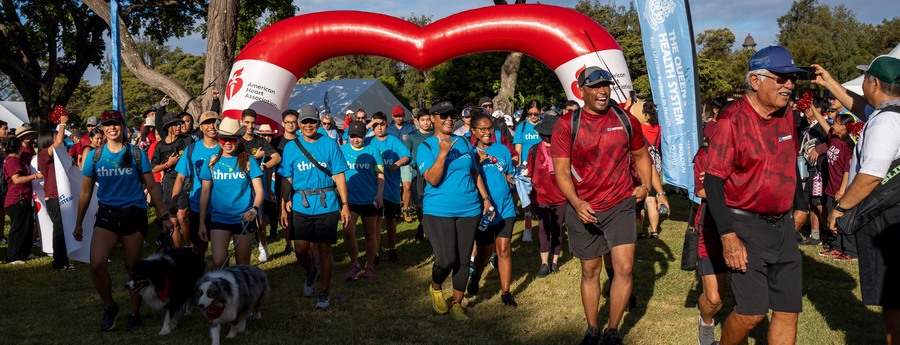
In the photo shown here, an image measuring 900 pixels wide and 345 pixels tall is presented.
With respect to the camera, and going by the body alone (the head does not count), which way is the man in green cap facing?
to the viewer's left

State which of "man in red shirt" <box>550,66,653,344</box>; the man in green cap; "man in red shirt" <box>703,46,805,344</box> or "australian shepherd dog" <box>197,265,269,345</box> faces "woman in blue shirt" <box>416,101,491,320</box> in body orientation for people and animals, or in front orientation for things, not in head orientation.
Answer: the man in green cap

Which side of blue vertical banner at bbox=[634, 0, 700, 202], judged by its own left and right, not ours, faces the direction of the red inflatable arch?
right

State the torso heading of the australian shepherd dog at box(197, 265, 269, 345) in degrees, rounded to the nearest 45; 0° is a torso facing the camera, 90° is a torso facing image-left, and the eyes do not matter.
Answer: approximately 45°

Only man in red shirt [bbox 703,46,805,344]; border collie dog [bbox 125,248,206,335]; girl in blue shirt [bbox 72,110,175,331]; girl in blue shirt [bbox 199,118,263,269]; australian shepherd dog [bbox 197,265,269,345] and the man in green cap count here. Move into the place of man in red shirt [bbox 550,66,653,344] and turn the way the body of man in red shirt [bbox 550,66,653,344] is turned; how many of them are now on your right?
4

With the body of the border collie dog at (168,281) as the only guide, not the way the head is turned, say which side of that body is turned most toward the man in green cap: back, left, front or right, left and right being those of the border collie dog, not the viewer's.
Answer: left

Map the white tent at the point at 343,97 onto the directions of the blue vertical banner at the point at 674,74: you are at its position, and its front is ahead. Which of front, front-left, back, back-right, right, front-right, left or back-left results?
back-right

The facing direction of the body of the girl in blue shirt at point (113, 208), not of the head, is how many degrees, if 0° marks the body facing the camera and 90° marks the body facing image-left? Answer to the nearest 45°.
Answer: approximately 0°

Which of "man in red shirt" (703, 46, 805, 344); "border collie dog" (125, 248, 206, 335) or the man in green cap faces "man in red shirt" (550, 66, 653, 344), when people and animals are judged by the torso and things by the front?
the man in green cap

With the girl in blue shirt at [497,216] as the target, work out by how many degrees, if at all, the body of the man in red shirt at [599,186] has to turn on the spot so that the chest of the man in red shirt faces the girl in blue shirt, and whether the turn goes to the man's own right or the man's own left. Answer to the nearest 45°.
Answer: approximately 135° to the man's own right

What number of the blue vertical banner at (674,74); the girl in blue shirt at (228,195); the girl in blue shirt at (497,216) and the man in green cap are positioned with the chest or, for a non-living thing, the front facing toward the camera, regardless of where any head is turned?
3

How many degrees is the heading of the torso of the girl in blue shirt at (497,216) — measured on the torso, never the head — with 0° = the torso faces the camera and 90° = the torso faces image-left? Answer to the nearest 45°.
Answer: approximately 0°
